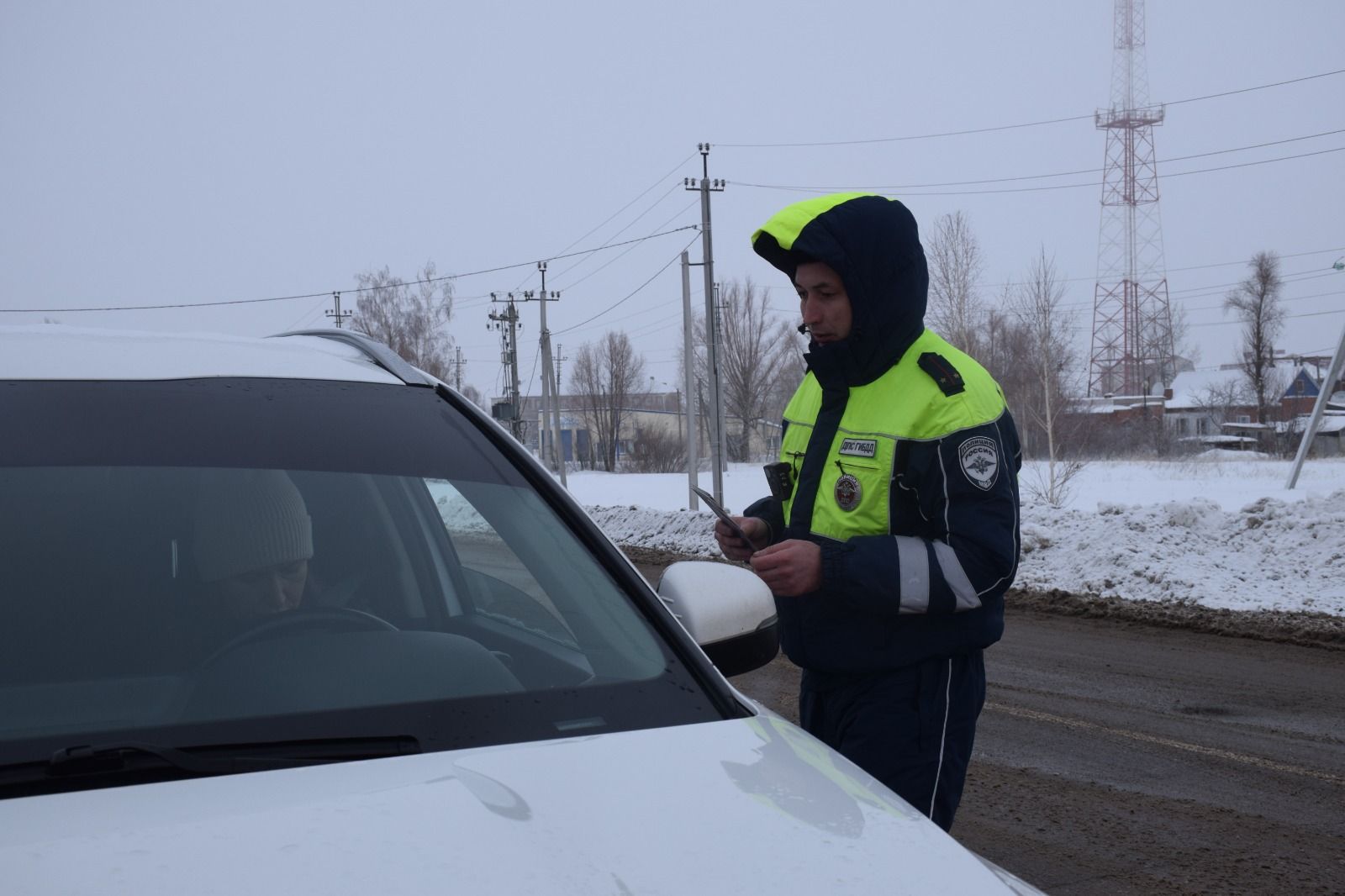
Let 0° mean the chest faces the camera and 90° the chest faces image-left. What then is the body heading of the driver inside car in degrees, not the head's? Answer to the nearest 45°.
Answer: approximately 315°

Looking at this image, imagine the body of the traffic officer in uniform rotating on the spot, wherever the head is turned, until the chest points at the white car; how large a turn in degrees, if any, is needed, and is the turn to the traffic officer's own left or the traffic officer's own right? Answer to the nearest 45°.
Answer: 0° — they already face it

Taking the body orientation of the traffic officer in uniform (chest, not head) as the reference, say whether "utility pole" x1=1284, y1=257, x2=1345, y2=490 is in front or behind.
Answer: behind

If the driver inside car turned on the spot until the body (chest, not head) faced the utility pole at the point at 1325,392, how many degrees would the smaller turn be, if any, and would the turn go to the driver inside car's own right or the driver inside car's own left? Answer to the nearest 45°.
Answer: approximately 90° to the driver inside car's own left

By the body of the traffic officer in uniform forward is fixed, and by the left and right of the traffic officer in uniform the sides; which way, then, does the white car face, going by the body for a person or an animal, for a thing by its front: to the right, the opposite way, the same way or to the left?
to the left

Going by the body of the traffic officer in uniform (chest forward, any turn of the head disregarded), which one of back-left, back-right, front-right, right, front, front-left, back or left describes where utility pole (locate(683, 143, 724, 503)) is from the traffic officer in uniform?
back-right

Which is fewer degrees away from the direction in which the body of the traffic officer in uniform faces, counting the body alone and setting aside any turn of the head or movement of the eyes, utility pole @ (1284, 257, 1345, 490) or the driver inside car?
the driver inside car

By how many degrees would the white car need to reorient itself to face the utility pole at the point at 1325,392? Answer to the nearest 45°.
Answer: approximately 90° to its left
